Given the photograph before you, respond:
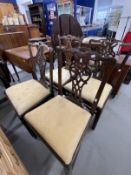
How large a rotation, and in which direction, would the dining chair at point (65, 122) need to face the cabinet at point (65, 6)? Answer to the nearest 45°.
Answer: approximately 135° to its right

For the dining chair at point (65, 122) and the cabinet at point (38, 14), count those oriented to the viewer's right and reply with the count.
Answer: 0

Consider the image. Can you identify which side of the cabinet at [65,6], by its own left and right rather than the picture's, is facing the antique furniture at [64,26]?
front

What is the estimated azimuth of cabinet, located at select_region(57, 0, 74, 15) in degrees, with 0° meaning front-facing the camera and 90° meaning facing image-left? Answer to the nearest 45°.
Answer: approximately 0°

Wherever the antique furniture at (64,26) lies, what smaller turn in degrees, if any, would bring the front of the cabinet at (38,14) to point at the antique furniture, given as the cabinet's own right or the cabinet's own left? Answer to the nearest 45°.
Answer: approximately 45° to the cabinet's own left

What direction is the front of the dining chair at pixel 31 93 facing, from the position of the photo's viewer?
facing the viewer and to the left of the viewer

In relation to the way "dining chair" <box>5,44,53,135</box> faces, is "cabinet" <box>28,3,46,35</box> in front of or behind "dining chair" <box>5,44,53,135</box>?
behind

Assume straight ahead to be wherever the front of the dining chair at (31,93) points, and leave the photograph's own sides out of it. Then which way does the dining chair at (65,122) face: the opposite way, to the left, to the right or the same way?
the same way

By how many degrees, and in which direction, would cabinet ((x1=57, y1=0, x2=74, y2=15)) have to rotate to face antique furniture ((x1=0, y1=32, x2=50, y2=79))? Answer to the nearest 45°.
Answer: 0° — it already faces it

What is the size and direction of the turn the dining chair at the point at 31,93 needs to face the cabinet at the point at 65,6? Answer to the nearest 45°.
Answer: approximately 180°

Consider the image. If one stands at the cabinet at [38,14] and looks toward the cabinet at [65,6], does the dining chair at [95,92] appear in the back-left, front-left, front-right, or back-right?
front-right

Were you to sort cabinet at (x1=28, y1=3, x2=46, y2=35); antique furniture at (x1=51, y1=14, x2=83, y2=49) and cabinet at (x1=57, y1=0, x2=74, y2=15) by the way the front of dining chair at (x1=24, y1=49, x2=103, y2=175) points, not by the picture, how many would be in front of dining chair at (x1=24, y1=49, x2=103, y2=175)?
0

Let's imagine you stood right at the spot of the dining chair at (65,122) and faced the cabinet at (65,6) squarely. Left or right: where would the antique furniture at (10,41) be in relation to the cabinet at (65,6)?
left

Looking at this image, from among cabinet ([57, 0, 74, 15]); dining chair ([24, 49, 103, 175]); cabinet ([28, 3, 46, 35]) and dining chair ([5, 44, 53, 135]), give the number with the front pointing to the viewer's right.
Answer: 0
